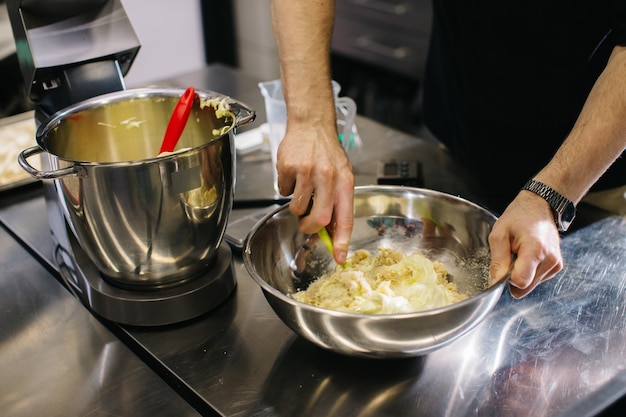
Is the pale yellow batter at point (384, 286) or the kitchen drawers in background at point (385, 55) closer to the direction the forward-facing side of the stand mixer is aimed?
the pale yellow batter

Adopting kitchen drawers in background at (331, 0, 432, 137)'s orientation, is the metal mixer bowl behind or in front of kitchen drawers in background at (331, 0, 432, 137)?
in front

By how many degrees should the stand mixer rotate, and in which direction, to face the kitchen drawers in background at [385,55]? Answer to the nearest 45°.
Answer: approximately 90° to its left

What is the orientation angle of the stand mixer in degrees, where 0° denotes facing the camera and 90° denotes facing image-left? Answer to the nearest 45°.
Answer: approximately 315°

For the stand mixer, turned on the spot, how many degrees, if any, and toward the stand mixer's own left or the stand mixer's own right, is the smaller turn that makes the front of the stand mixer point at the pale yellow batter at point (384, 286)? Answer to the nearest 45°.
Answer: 0° — it already faces it

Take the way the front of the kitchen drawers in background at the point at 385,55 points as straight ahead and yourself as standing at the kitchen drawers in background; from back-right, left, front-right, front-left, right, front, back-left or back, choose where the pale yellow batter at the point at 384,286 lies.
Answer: front-left

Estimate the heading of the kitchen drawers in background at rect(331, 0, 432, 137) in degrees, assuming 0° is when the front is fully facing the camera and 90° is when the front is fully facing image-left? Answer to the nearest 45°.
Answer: approximately 45°

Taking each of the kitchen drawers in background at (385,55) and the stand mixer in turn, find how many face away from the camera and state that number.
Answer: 0

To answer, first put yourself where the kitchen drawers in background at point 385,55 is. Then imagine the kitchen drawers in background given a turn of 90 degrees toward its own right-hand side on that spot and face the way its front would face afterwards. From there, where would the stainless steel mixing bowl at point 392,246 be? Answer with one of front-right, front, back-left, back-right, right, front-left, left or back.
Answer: back-left

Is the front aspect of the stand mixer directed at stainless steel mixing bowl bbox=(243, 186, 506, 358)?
yes

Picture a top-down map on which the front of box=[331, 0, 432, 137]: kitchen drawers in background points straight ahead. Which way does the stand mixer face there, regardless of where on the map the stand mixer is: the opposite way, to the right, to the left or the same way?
to the left
